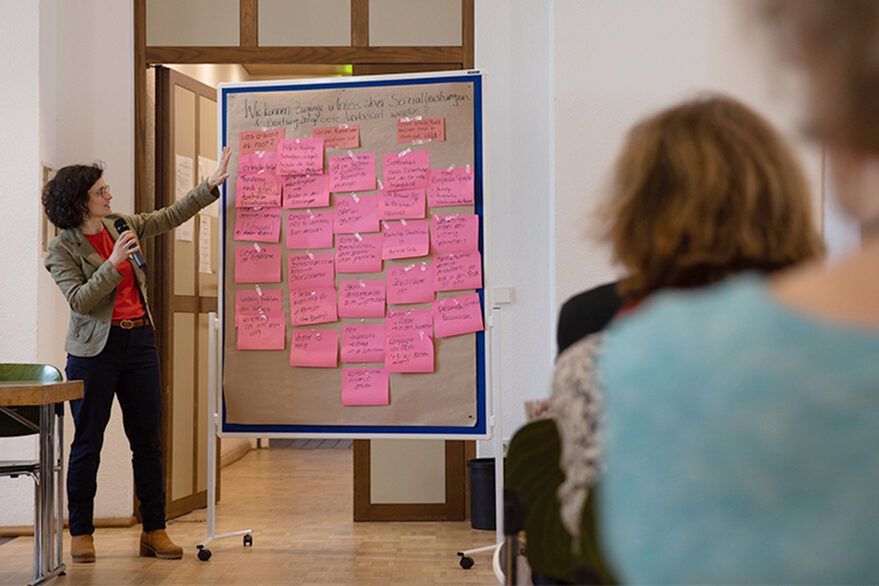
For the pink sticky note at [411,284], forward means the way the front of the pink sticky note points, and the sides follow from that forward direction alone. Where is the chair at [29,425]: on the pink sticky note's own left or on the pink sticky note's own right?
on the pink sticky note's own right

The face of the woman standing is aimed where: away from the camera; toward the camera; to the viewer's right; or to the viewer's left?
to the viewer's right

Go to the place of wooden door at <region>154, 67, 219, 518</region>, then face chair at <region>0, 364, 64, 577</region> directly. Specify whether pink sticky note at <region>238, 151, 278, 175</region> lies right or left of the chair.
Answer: left

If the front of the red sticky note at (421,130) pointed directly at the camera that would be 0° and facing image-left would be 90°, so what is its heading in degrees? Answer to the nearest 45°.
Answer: approximately 0°

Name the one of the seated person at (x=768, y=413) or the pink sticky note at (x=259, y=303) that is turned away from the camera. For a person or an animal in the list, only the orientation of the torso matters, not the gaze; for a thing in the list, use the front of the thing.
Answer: the seated person

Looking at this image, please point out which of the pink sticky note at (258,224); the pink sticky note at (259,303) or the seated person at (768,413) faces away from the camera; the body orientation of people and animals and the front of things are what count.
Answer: the seated person

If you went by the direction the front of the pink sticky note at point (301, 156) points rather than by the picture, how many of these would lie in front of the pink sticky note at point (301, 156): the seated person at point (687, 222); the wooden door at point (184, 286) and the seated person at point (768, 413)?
2

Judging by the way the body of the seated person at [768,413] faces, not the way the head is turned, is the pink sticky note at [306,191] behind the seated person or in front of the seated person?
in front
